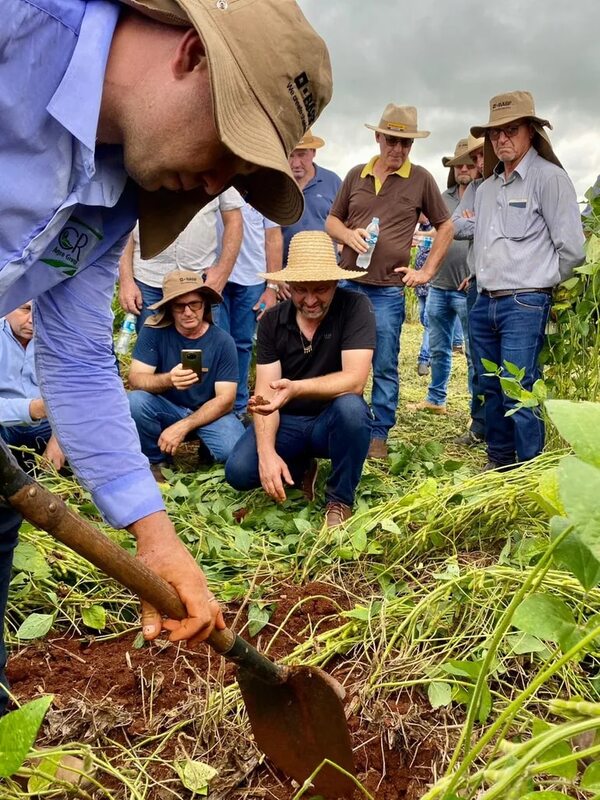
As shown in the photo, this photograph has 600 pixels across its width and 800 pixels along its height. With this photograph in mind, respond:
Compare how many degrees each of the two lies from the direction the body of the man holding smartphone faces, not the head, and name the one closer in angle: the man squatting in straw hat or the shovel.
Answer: the shovel

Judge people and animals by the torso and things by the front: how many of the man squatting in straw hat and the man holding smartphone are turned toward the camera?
2

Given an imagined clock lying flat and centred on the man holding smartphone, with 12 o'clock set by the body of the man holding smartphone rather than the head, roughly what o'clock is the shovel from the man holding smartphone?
The shovel is roughly at 12 o'clock from the man holding smartphone.

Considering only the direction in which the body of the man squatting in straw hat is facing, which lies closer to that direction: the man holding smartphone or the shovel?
the shovel

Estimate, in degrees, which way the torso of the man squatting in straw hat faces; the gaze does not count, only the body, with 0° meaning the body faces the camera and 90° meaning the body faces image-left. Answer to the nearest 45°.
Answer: approximately 0°

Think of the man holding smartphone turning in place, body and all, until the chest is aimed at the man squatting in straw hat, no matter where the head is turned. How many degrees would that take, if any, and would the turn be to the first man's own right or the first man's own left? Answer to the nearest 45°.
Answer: approximately 45° to the first man's own left

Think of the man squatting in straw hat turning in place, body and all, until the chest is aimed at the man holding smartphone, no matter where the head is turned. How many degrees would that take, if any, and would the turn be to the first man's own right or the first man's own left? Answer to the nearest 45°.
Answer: approximately 135° to the first man's own right

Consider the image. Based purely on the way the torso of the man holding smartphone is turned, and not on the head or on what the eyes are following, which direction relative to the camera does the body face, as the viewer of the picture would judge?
toward the camera

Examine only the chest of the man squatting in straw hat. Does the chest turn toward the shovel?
yes
